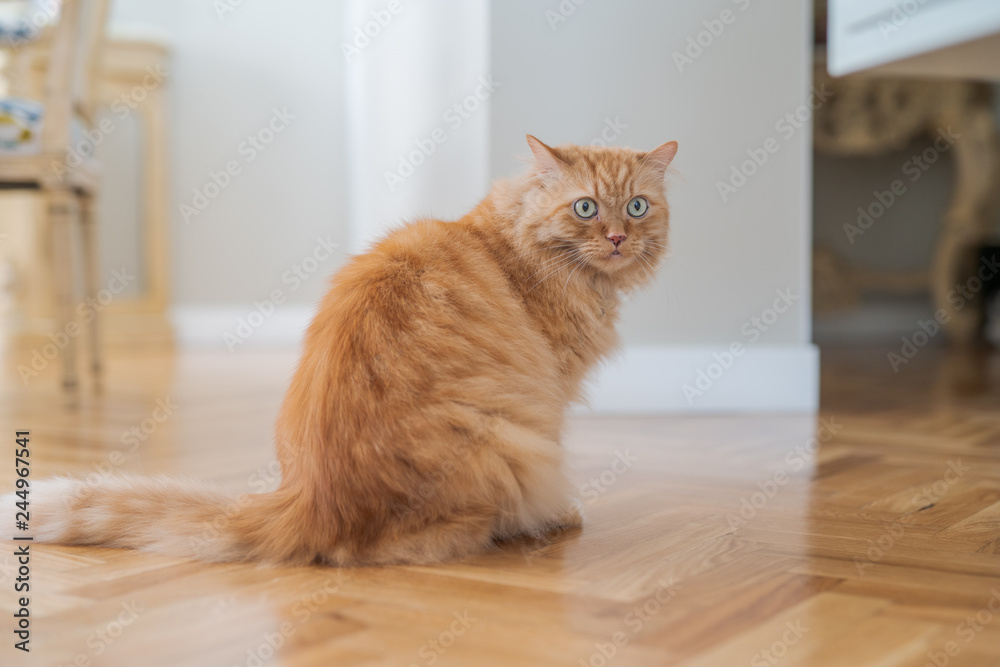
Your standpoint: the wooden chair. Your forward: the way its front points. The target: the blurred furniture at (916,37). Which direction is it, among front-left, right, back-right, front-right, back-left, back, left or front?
back-left

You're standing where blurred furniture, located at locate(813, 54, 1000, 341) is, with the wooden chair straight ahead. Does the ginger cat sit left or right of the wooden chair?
left

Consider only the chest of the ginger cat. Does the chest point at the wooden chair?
no

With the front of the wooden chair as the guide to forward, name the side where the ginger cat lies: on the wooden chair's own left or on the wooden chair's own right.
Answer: on the wooden chair's own left

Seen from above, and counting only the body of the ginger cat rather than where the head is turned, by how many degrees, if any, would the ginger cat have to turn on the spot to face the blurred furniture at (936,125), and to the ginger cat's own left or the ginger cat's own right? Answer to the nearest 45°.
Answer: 0° — it already faces it

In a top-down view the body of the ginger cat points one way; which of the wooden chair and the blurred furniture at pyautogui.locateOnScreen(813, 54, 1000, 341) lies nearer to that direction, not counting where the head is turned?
the blurred furniture

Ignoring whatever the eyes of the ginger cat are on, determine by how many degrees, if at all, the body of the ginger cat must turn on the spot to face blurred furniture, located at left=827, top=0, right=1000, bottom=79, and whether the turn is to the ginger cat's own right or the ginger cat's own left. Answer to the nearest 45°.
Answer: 0° — it already faces it

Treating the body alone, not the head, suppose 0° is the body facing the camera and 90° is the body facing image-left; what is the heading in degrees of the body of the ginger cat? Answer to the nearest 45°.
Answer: approximately 225°
